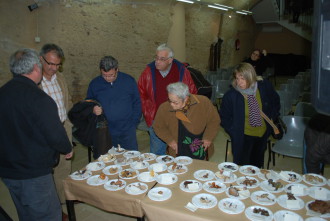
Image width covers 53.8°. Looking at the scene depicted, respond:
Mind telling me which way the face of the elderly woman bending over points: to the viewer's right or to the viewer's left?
to the viewer's left

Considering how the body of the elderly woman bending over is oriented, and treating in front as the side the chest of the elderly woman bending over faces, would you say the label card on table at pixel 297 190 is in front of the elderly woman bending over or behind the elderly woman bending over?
in front

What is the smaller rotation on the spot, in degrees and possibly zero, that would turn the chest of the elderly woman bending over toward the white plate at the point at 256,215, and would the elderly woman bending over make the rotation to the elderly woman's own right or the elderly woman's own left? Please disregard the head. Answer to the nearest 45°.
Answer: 0° — they already face it

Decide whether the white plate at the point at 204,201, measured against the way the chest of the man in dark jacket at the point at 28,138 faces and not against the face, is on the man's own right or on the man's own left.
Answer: on the man's own right

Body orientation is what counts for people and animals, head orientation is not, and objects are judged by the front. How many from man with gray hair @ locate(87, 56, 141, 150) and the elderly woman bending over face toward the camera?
2

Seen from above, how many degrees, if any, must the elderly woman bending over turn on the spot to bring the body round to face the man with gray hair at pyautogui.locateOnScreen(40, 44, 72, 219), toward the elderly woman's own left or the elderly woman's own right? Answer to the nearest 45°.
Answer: approximately 90° to the elderly woman's own right

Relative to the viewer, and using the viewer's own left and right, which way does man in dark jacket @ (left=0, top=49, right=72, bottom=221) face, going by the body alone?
facing away from the viewer and to the right of the viewer

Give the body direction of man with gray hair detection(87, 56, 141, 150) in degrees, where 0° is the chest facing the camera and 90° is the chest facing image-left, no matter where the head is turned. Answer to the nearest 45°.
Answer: approximately 0°

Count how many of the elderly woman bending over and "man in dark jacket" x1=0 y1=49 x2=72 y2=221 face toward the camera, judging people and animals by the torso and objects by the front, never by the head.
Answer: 1

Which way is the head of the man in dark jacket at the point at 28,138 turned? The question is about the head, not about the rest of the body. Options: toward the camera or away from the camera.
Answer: away from the camera
